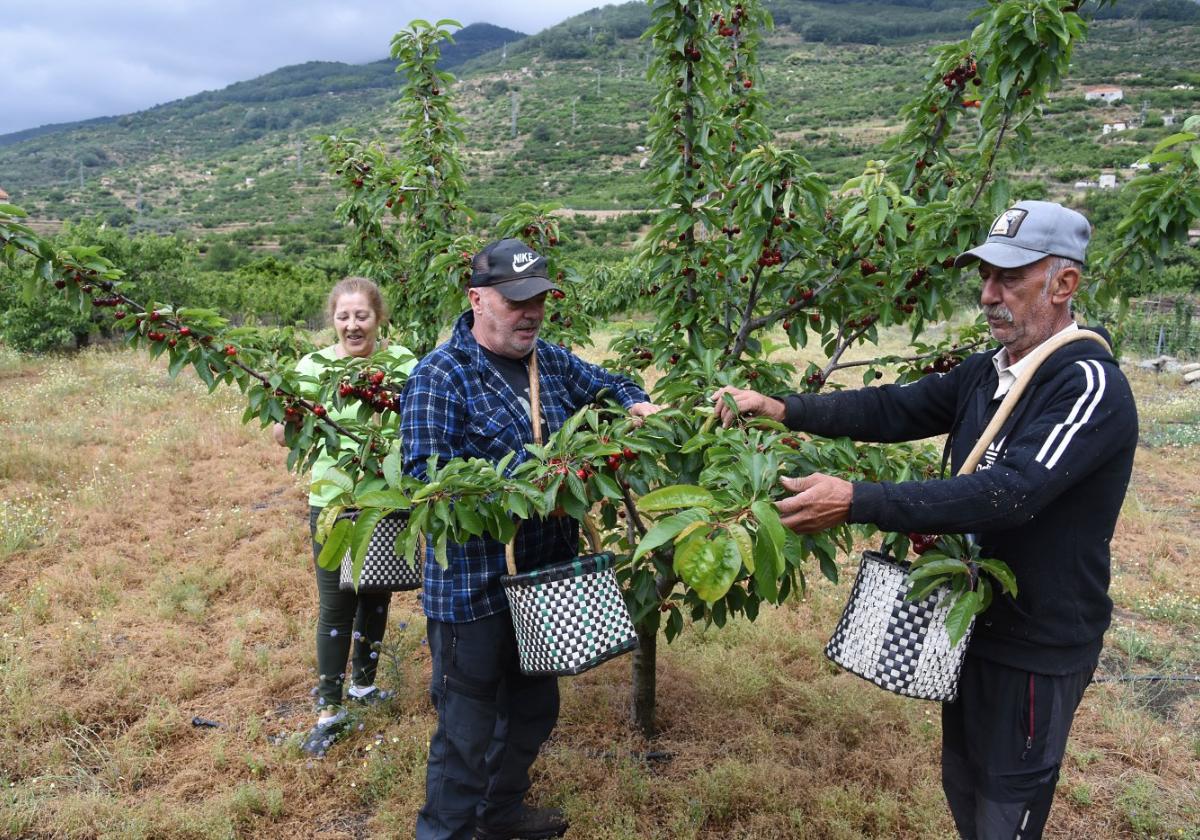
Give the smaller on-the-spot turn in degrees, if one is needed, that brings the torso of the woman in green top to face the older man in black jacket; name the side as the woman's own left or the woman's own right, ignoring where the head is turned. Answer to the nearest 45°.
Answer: approximately 45° to the woman's own left

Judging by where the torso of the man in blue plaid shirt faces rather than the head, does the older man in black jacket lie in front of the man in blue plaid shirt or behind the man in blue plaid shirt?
in front

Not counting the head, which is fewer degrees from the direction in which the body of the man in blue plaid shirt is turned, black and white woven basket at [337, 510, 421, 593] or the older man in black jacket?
the older man in black jacket

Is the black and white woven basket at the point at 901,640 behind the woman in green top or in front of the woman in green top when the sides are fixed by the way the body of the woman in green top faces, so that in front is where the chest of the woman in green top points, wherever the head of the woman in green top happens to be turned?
in front

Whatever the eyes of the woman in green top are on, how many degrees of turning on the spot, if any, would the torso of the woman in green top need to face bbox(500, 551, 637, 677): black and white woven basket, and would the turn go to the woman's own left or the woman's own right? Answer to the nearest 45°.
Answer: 0° — they already face it

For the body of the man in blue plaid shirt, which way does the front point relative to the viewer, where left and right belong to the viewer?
facing the viewer and to the right of the viewer

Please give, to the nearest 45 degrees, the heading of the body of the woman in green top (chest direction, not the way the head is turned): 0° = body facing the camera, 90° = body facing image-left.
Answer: approximately 0°

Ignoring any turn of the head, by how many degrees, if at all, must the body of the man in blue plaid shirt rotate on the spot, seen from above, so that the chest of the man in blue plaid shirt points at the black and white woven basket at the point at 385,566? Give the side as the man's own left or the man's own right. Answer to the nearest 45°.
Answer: approximately 180°

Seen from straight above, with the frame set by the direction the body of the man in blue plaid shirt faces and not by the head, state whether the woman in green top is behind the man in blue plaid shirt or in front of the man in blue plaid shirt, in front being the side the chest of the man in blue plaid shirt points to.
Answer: behind

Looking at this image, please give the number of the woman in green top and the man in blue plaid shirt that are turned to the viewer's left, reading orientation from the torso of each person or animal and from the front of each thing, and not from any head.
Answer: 0
